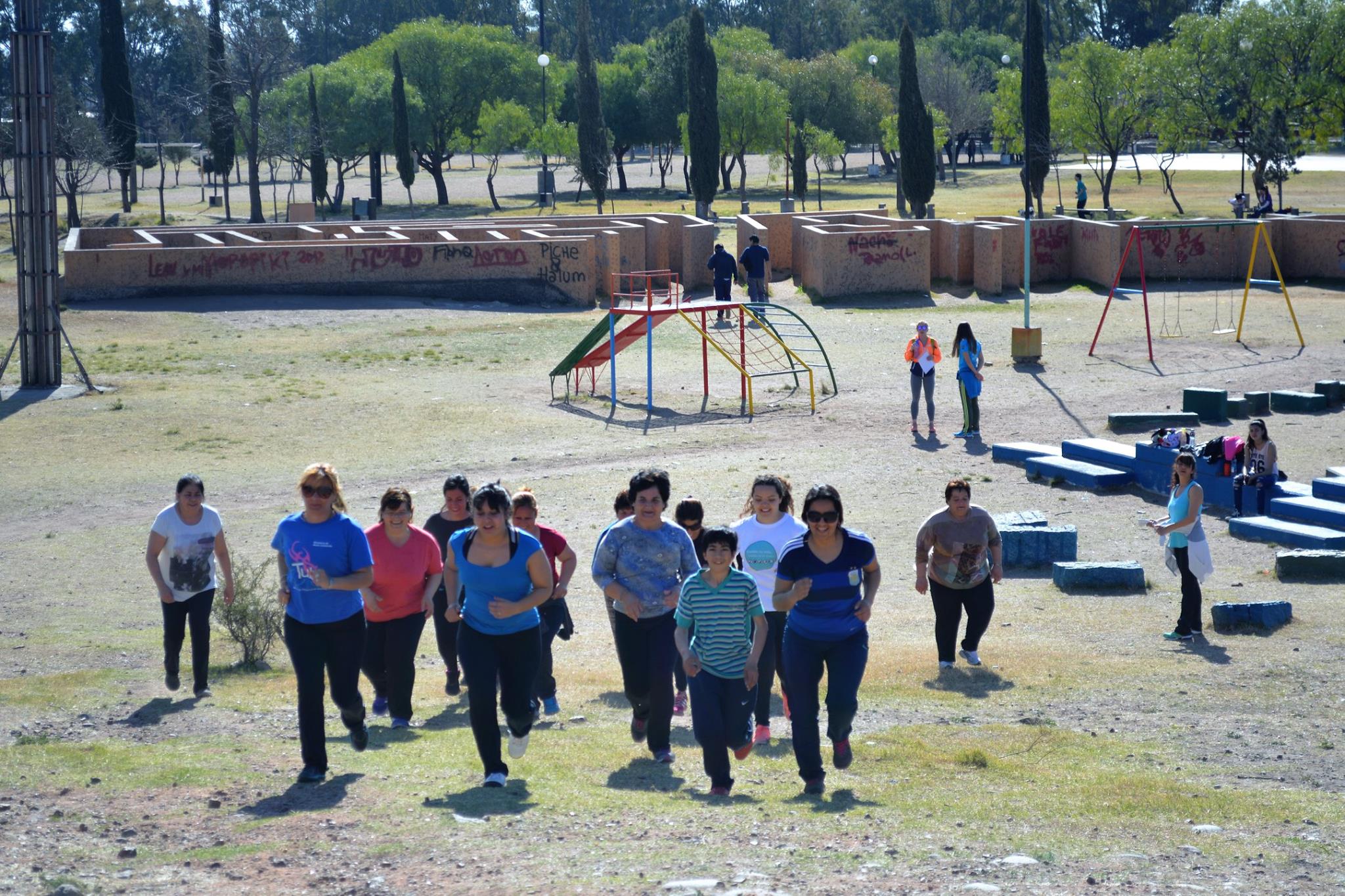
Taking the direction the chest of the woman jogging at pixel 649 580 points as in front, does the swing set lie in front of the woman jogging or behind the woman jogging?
behind

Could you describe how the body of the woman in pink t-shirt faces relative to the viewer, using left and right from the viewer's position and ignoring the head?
facing the viewer

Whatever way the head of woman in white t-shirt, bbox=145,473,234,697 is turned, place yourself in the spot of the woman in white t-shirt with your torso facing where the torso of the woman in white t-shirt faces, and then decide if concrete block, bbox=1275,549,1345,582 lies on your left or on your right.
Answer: on your left

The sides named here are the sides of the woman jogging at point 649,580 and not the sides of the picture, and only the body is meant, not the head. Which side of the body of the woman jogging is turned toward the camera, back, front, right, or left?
front

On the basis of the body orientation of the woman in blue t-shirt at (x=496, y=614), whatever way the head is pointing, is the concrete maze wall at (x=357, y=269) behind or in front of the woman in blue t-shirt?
behind

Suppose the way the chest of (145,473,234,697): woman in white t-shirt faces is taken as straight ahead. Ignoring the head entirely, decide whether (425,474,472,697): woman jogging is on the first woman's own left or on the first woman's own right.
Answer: on the first woman's own left

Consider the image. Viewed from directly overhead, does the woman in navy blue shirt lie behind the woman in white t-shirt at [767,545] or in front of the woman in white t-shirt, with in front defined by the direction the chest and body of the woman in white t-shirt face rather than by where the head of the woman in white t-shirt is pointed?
in front

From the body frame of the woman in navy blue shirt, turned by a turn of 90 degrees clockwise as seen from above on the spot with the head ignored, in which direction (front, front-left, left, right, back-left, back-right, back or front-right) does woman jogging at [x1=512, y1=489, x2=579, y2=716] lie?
front-right

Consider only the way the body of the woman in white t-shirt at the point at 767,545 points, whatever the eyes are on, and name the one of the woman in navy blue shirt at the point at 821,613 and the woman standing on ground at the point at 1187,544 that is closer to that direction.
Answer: the woman in navy blue shirt

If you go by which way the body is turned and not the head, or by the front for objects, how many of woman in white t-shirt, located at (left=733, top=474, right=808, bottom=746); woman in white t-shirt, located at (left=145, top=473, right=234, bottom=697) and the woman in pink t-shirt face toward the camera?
3

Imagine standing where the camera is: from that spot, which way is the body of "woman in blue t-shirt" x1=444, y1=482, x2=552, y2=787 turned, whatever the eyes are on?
toward the camera

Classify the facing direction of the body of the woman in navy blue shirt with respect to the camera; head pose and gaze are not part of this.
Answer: toward the camera
